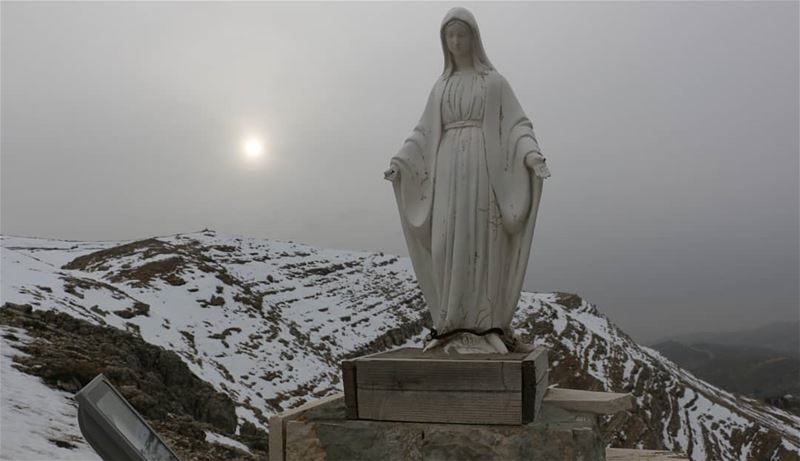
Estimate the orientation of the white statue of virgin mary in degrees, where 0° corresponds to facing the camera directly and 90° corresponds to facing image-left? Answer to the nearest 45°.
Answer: approximately 0°

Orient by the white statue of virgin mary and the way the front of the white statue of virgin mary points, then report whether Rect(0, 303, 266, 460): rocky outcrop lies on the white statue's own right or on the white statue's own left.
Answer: on the white statue's own right
